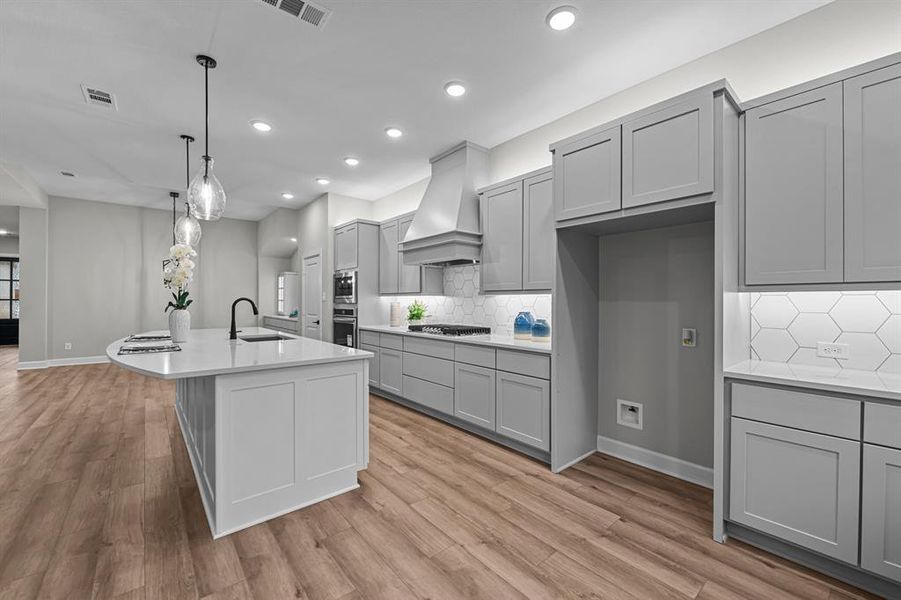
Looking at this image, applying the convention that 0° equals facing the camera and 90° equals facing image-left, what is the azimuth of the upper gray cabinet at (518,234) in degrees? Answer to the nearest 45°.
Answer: approximately 45°

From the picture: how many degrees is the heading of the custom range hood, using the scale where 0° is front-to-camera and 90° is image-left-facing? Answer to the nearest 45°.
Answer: approximately 45°

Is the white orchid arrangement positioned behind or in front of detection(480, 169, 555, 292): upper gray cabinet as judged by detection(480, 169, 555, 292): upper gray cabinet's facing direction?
in front

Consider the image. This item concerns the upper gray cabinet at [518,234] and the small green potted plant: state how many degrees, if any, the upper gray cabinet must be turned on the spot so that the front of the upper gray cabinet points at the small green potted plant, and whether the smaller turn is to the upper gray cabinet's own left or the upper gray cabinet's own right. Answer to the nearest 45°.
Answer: approximately 90° to the upper gray cabinet's own right

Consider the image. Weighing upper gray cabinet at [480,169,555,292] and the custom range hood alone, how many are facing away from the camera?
0

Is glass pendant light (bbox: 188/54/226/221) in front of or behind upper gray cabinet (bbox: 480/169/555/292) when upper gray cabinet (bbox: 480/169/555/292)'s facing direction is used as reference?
in front
